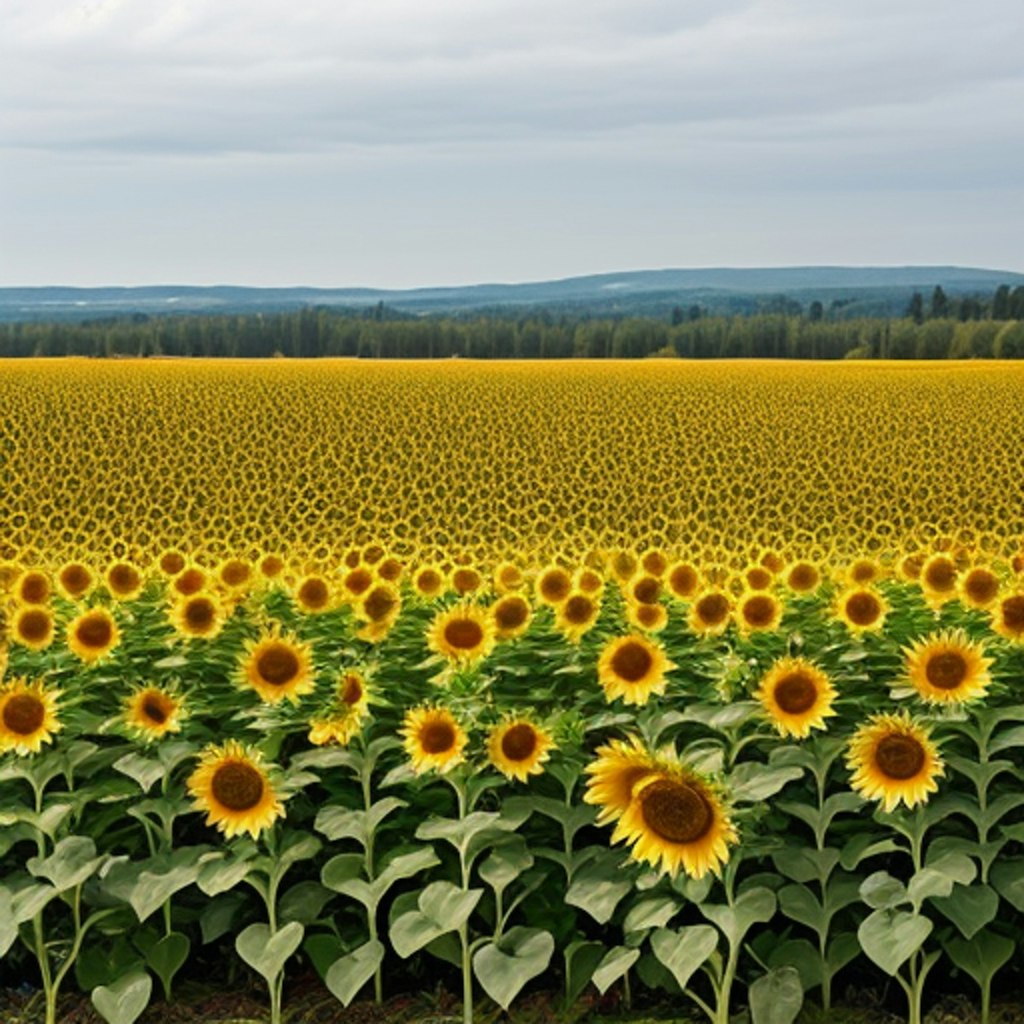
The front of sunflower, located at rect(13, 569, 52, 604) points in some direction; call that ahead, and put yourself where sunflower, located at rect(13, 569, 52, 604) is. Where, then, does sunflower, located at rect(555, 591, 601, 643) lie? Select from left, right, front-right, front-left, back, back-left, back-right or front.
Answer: front-left

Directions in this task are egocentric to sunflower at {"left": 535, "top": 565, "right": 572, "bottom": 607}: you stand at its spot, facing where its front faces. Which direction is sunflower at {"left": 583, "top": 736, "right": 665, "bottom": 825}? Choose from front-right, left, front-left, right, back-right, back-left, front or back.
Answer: front

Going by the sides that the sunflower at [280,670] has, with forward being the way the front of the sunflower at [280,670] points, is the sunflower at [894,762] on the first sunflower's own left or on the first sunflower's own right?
on the first sunflower's own left

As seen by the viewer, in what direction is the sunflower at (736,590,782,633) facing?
toward the camera

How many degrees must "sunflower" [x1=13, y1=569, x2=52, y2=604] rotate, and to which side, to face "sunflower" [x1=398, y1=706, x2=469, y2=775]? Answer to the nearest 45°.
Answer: approximately 45° to its left

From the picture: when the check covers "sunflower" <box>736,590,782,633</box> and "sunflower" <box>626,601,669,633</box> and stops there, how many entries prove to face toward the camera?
2

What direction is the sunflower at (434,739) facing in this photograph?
toward the camera

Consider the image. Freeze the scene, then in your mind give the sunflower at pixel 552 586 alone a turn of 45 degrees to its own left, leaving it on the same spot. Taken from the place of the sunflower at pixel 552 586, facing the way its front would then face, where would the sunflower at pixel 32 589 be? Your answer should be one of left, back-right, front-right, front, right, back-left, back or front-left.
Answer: back-right

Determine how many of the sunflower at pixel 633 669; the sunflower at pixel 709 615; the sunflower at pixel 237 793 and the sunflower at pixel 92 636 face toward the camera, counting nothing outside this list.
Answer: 4

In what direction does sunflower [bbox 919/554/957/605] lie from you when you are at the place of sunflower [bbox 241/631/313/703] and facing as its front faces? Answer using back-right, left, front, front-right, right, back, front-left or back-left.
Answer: left

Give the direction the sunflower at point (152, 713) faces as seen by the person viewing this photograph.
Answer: facing the viewer

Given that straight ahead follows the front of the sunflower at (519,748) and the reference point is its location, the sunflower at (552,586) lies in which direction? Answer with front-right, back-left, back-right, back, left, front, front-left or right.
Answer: back

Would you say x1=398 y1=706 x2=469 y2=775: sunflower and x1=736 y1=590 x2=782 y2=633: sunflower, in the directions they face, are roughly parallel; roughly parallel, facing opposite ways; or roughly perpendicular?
roughly parallel

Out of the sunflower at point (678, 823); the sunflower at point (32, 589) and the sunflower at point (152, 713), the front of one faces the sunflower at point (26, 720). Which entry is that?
the sunflower at point (32, 589)

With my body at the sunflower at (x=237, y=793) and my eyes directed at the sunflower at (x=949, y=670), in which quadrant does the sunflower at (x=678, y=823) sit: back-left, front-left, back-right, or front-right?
front-right

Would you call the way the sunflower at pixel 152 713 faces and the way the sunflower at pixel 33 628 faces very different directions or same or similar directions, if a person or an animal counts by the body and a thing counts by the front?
same or similar directions

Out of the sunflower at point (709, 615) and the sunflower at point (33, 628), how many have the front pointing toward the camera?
2

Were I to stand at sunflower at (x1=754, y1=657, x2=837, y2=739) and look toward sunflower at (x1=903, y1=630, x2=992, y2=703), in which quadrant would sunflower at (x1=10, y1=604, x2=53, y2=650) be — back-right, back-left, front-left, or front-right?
back-left

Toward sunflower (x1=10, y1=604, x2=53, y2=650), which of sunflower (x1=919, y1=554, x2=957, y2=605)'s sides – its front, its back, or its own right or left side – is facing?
right

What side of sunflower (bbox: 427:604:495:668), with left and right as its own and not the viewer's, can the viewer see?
front
